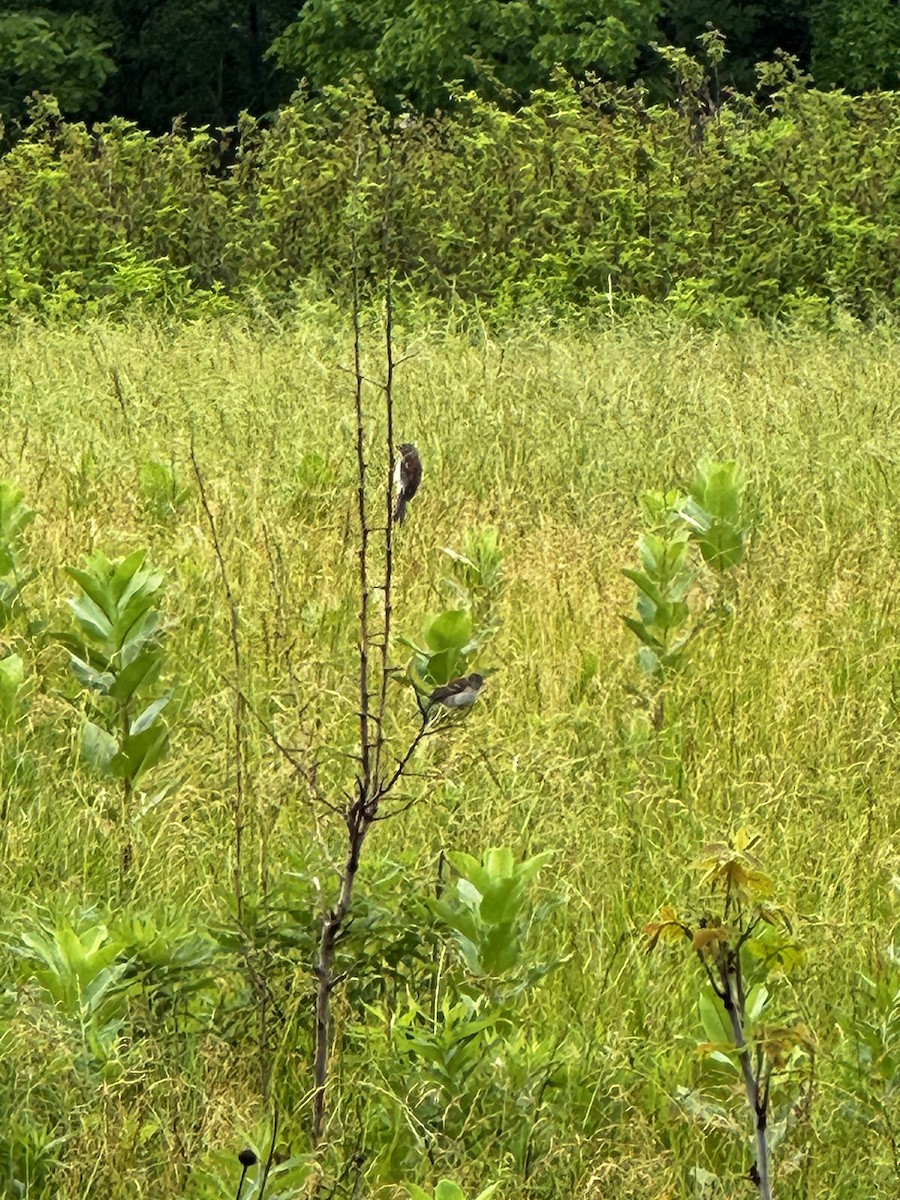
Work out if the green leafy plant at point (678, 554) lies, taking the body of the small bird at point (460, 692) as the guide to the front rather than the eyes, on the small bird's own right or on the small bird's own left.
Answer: on the small bird's own left

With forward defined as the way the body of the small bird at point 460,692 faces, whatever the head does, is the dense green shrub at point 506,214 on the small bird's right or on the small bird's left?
on the small bird's left

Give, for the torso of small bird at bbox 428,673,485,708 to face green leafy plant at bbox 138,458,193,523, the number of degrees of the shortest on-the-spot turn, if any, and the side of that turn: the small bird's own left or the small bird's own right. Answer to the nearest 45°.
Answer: approximately 90° to the small bird's own left

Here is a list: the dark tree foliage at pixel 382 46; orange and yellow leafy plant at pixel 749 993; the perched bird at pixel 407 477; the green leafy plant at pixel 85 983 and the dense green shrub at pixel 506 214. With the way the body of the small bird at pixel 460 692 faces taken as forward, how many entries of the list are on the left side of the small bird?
3

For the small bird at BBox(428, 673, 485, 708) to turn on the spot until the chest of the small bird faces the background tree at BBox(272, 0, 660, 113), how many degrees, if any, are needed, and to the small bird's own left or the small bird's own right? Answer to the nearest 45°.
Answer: approximately 90° to the small bird's own left

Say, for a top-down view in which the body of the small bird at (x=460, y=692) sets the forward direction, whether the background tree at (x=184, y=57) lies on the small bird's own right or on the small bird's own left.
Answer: on the small bird's own left

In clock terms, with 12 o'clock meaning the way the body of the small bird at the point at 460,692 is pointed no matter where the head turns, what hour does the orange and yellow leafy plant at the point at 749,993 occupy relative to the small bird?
The orange and yellow leafy plant is roughly at 2 o'clock from the small bird.

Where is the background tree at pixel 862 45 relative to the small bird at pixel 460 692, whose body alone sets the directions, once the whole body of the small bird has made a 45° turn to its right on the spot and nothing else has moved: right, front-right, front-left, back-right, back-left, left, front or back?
back-left

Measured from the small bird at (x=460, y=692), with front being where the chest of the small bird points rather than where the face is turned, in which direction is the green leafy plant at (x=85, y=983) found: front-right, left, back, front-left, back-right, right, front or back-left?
back-right

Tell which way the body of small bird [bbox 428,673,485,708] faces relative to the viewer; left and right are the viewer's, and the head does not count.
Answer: facing to the right of the viewer

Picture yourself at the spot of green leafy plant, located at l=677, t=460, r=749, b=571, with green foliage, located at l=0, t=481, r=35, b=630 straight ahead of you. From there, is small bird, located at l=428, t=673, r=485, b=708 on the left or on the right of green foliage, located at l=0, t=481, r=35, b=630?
left

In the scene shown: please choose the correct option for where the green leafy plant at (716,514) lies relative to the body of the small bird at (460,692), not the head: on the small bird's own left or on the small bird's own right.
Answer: on the small bird's own left

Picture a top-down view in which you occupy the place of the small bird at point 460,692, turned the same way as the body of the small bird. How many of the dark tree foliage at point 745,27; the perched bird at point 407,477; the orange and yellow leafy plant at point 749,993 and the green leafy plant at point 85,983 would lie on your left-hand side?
2

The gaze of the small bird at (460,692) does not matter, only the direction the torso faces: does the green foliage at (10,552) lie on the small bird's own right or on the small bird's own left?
on the small bird's own left
